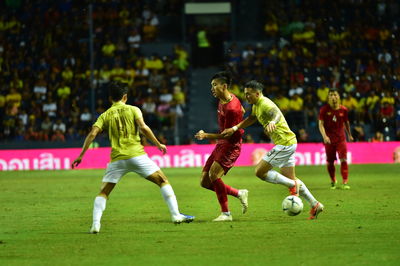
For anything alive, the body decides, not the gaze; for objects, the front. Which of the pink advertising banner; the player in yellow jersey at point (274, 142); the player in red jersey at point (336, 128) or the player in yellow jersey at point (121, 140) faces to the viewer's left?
the player in yellow jersey at point (274, 142)

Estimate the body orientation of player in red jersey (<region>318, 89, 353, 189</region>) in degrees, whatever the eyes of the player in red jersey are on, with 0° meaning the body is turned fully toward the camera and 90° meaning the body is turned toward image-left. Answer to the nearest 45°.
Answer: approximately 0°

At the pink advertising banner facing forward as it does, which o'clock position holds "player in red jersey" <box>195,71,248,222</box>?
The player in red jersey is roughly at 12 o'clock from the pink advertising banner.

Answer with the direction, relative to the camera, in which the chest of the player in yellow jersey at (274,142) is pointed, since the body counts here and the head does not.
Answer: to the viewer's left

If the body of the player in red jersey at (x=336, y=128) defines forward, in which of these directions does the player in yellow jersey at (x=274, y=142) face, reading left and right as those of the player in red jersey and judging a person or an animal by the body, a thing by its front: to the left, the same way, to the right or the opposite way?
to the right

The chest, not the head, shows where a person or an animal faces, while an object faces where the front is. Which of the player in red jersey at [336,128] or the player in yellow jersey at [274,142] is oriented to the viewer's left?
the player in yellow jersey

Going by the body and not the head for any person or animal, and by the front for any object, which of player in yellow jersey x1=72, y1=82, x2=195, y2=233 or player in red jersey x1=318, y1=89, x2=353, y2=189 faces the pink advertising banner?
the player in yellow jersey

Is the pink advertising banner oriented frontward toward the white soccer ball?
yes

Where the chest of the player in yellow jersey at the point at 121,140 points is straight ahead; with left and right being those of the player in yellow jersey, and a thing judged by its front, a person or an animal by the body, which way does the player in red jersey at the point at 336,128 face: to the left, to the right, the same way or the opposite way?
the opposite way

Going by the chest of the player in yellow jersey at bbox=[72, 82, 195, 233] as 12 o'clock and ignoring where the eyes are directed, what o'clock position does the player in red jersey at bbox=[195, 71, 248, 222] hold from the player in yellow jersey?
The player in red jersey is roughly at 2 o'clock from the player in yellow jersey.

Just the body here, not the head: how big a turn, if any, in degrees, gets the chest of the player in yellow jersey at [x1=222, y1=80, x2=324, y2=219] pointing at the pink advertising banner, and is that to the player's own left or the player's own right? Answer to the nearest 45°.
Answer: approximately 90° to the player's own right

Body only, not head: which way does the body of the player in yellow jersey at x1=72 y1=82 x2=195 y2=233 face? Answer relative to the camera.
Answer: away from the camera

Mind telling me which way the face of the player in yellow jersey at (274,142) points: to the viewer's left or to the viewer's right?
to the viewer's left
